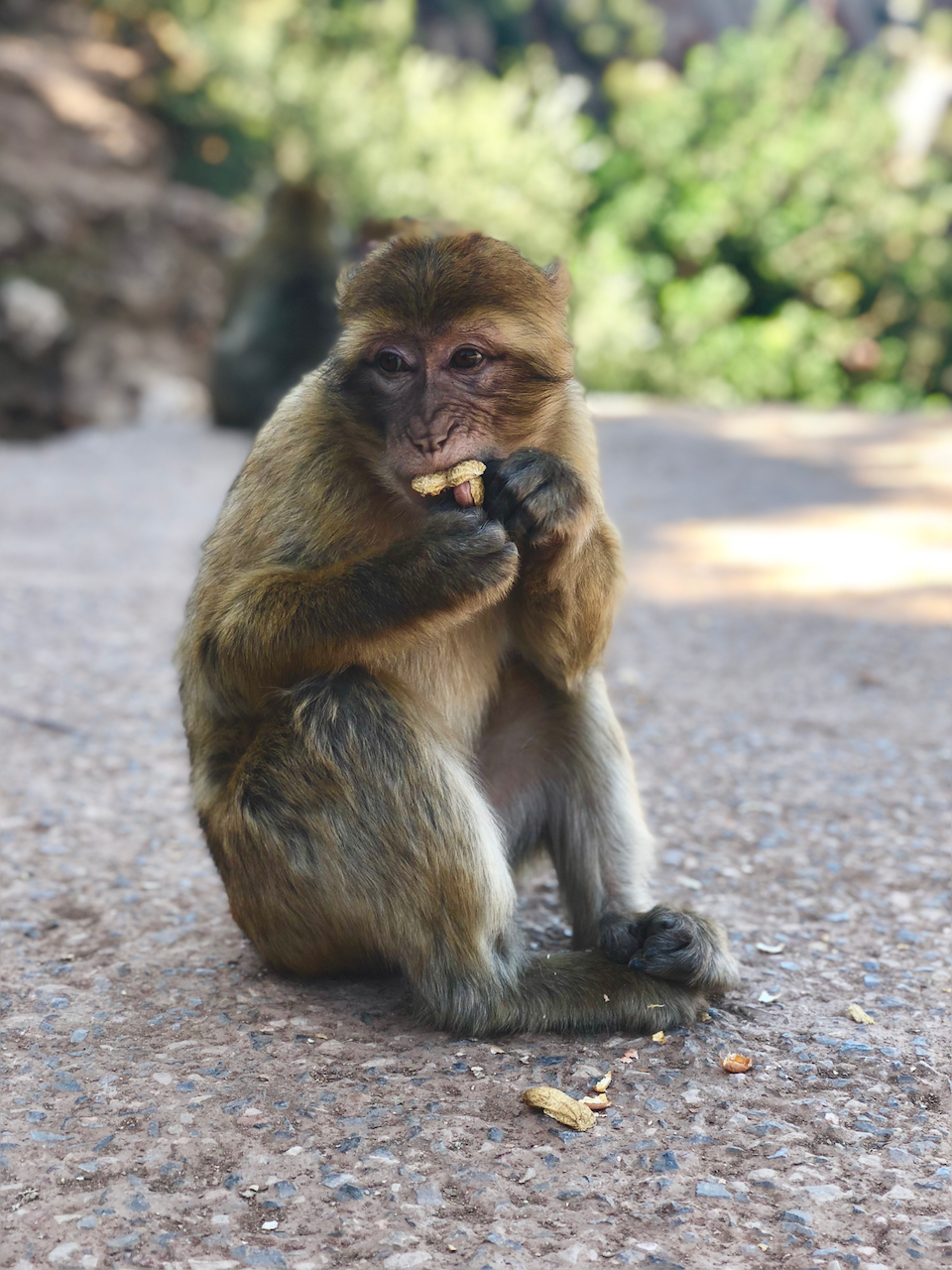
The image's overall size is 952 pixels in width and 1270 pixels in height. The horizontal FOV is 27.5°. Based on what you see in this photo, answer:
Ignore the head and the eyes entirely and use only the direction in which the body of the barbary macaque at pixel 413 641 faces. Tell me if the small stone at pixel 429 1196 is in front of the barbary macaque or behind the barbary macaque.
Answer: in front

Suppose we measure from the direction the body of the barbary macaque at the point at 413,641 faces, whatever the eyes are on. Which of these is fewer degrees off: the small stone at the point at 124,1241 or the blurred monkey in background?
the small stone

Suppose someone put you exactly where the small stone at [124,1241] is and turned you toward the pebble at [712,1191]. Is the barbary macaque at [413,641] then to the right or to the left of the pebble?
left

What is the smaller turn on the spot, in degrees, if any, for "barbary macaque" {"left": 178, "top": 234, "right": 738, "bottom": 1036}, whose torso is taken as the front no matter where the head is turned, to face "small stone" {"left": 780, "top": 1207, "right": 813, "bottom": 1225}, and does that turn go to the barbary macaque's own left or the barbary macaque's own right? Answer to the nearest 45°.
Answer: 0° — it already faces it

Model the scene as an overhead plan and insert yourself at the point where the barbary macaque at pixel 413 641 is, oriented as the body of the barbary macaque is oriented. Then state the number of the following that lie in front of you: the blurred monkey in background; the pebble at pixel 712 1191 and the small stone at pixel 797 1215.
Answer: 2

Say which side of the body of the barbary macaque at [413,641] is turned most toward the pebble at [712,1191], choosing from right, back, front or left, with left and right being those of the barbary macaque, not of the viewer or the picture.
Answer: front

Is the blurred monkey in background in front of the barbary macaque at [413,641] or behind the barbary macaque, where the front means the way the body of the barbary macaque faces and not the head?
behind

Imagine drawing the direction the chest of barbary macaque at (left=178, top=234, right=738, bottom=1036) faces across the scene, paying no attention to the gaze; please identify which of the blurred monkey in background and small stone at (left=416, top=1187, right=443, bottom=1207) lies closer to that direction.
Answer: the small stone

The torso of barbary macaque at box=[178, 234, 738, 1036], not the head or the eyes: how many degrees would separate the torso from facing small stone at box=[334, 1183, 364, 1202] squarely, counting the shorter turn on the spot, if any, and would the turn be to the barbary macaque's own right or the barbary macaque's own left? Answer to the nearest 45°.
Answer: approximately 45° to the barbary macaque's own right

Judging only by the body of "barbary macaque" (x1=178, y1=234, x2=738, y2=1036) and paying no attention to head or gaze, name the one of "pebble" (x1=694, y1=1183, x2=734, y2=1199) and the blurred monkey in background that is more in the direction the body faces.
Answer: the pebble
